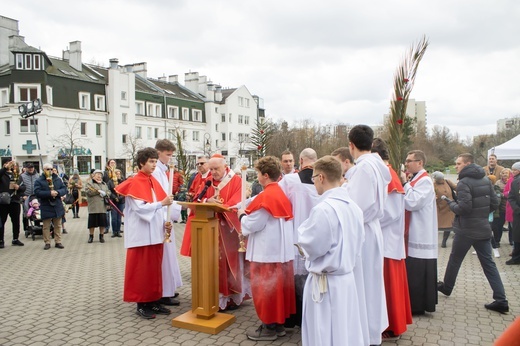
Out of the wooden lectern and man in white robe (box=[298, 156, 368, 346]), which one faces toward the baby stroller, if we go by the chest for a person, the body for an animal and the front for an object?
the man in white robe

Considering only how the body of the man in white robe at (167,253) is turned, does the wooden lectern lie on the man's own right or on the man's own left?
on the man's own right

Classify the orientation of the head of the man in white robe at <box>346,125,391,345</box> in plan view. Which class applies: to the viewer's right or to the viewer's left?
to the viewer's left

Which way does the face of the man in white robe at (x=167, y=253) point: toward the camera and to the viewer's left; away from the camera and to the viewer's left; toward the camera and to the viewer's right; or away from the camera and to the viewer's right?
toward the camera and to the viewer's right

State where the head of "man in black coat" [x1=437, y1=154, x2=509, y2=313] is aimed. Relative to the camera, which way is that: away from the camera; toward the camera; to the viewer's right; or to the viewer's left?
to the viewer's left

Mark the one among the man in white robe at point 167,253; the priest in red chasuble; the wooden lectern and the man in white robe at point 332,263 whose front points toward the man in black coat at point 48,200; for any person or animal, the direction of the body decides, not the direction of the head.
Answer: the man in white robe at point 332,263

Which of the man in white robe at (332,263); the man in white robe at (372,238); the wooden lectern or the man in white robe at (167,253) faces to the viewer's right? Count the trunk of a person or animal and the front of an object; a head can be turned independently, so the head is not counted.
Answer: the man in white robe at (167,253)

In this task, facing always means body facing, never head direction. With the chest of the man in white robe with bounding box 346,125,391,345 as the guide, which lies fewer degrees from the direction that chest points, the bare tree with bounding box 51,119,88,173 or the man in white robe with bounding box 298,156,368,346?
the bare tree

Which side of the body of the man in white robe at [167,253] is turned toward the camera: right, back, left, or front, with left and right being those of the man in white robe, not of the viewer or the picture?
right

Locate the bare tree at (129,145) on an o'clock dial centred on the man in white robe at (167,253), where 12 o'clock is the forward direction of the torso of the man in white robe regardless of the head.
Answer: The bare tree is roughly at 9 o'clock from the man in white robe.

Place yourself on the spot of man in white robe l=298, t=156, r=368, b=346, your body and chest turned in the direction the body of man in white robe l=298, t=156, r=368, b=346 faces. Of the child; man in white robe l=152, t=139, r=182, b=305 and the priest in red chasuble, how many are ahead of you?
3

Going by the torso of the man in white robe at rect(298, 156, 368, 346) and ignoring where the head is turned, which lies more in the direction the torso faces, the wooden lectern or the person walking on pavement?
the wooden lectern

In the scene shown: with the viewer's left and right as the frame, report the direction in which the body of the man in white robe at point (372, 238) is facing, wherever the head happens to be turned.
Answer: facing away from the viewer and to the left of the viewer
